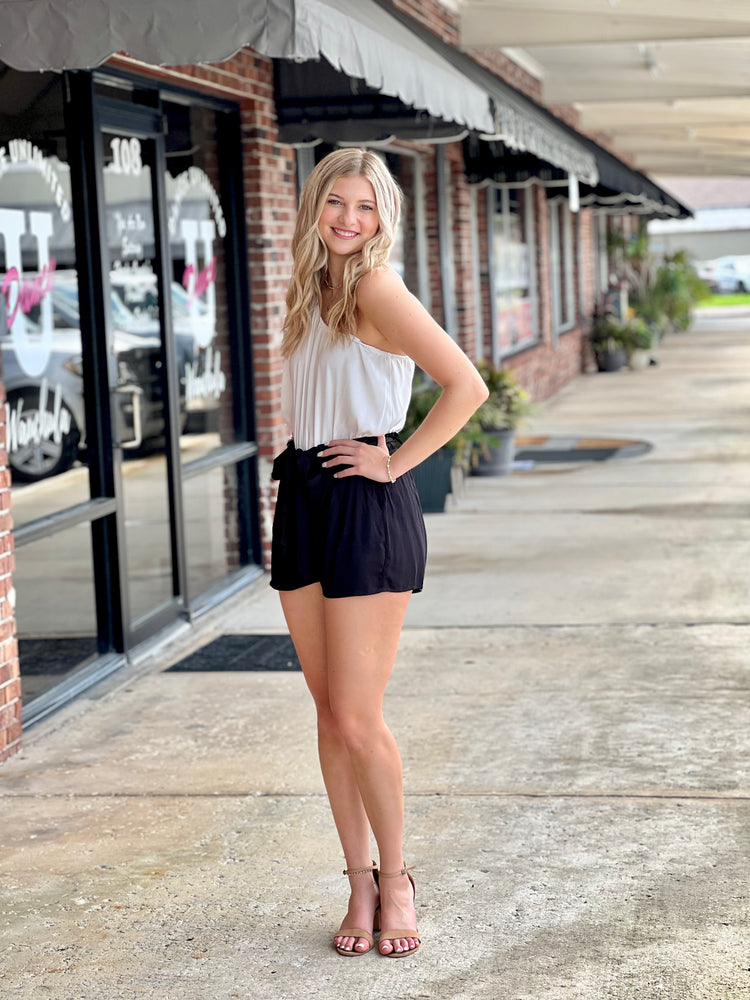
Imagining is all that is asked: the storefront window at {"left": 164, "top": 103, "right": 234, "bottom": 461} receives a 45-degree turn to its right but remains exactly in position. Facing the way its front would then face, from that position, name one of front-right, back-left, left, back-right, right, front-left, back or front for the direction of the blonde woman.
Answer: front

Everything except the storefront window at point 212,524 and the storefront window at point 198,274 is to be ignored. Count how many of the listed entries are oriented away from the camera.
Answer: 0

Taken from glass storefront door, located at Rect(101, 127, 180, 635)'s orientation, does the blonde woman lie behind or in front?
in front

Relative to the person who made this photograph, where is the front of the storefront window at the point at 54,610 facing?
facing the viewer and to the right of the viewer

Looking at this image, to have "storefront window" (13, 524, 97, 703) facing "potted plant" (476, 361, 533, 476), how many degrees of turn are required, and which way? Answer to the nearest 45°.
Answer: approximately 90° to its left

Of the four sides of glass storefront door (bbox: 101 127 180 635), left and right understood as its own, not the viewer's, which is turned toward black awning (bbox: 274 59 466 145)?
left
